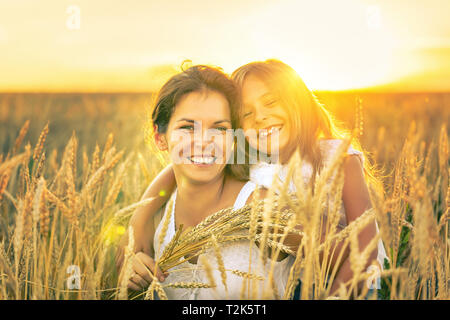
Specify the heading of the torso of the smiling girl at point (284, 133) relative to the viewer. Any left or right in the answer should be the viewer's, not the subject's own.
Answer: facing the viewer and to the left of the viewer
